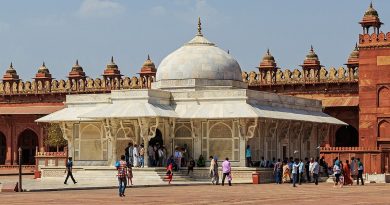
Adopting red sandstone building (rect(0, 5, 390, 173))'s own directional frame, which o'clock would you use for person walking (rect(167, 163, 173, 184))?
The person walking is roughly at 1 o'clock from the red sandstone building.

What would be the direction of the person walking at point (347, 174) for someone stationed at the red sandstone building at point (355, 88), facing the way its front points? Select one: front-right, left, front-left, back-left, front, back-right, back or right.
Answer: front

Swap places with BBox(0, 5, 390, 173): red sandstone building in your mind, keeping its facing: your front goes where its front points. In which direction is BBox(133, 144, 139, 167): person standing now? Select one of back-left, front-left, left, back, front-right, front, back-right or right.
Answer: front-right

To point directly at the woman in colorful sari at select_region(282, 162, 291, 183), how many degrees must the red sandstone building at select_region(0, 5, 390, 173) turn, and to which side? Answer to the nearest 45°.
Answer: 0° — it already faces them

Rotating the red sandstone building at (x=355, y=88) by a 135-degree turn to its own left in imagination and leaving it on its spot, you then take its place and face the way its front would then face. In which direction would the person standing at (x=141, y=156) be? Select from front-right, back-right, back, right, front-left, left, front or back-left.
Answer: back

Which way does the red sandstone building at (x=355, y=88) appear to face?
toward the camera

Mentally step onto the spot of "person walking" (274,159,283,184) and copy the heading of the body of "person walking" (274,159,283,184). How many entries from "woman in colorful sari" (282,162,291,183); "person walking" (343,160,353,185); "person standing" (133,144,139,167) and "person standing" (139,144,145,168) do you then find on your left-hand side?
2
